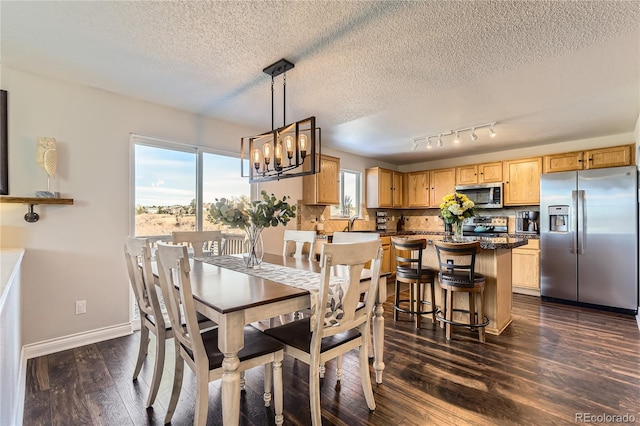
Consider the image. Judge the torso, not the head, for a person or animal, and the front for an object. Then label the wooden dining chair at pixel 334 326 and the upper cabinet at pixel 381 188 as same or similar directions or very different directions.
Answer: very different directions

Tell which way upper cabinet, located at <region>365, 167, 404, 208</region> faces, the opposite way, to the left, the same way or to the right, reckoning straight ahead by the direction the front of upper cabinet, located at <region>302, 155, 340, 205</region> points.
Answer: the same way

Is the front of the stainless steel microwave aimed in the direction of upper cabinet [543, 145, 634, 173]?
no

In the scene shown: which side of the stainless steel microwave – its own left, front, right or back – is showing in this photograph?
front

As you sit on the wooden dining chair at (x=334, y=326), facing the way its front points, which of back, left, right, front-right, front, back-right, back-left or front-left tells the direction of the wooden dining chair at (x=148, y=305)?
front-left

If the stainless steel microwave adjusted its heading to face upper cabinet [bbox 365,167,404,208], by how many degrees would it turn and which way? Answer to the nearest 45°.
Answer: approximately 90° to its right

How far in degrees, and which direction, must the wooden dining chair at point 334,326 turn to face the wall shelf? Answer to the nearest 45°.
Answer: approximately 45° to its left

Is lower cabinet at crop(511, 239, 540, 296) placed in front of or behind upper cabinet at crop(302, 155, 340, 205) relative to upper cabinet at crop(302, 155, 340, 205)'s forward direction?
in front

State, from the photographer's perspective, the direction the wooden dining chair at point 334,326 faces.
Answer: facing away from the viewer and to the left of the viewer

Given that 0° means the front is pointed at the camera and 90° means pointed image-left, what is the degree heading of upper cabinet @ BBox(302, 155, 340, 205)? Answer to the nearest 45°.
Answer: approximately 315°

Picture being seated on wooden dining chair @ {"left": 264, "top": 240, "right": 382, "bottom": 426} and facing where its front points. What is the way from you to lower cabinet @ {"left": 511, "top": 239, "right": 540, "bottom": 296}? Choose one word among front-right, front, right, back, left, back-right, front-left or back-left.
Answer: right

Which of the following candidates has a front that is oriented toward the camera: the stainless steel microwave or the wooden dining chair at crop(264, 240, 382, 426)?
the stainless steel microwave

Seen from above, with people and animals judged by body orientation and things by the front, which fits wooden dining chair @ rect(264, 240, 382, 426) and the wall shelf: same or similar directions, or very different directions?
very different directions

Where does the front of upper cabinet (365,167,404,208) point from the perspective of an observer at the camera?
facing the viewer and to the right of the viewer

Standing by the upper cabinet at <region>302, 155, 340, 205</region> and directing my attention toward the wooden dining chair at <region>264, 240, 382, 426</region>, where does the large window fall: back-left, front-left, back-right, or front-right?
front-right

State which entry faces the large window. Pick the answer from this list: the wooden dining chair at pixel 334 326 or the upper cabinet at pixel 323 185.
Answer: the wooden dining chair
